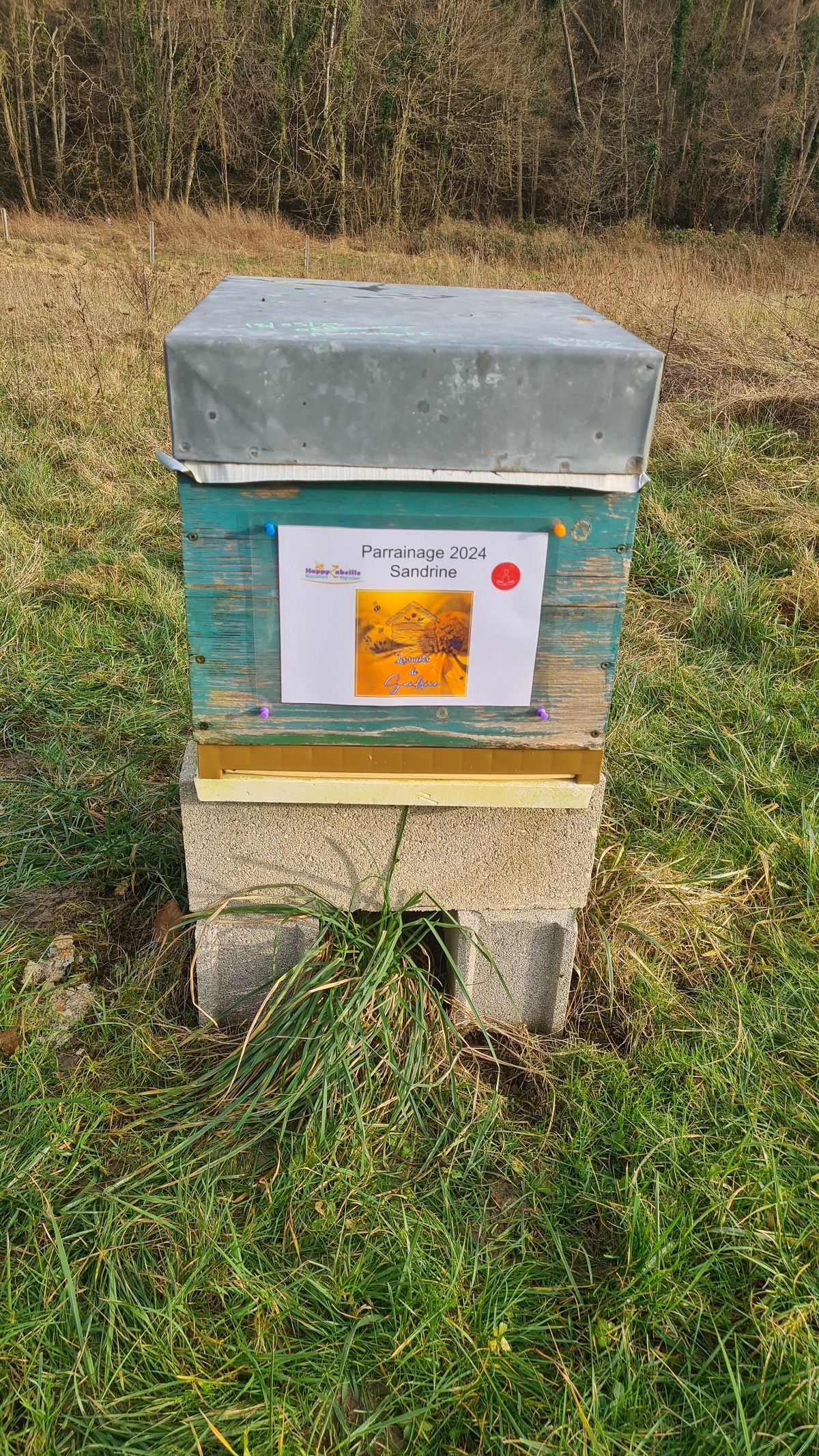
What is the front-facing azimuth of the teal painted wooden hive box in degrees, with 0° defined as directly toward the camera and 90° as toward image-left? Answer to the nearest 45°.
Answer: approximately 0°
